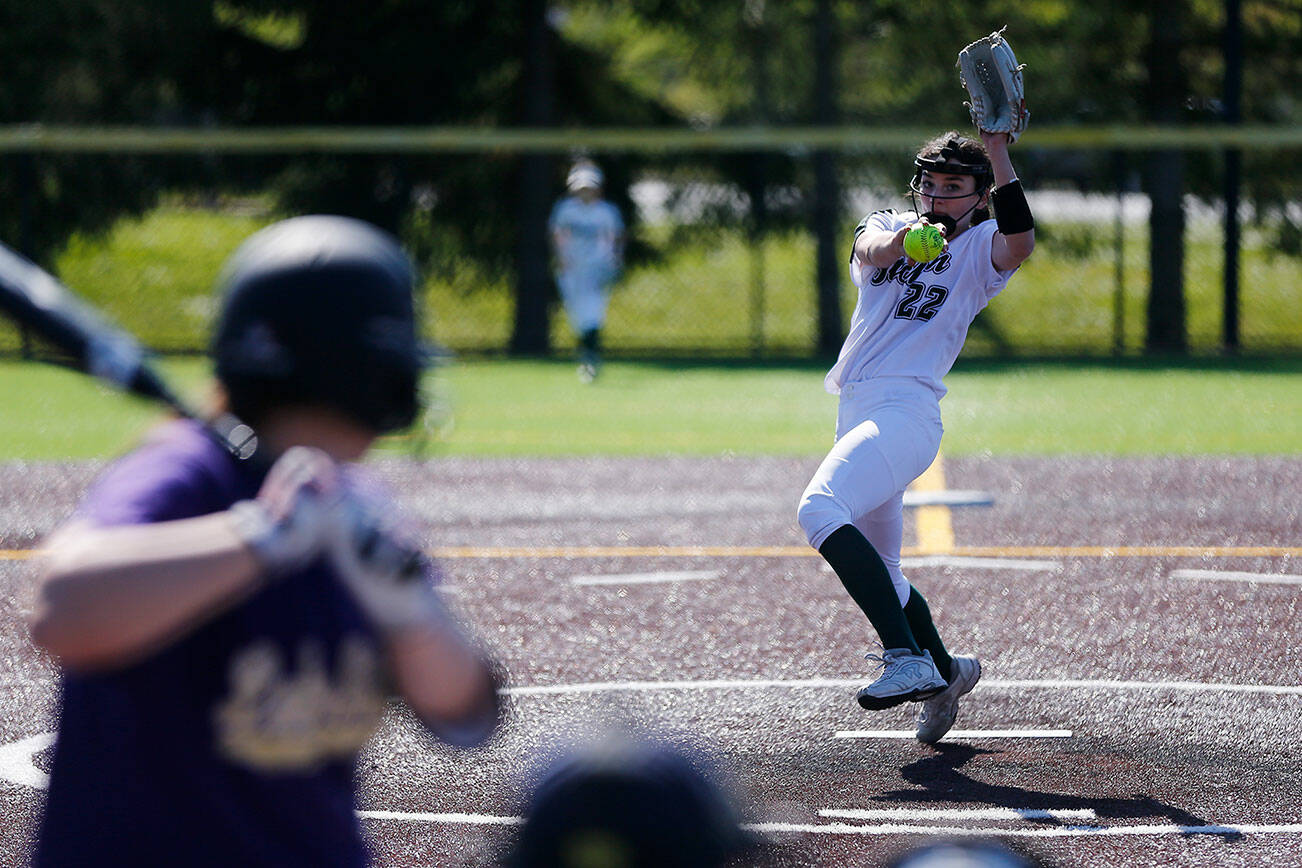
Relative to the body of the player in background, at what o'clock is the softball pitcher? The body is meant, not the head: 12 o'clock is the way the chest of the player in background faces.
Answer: The softball pitcher is roughly at 12 o'clock from the player in background.

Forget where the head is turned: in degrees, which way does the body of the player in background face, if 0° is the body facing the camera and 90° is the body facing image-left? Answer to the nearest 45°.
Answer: approximately 0°

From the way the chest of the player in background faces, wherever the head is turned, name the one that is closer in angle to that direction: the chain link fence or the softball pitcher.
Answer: the softball pitcher

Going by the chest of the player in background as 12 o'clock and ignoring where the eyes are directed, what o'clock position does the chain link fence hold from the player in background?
The chain link fence is roughly at 7 o'clock from the player in background.

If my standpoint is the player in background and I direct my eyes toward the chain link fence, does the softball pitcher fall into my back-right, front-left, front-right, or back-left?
back-right
